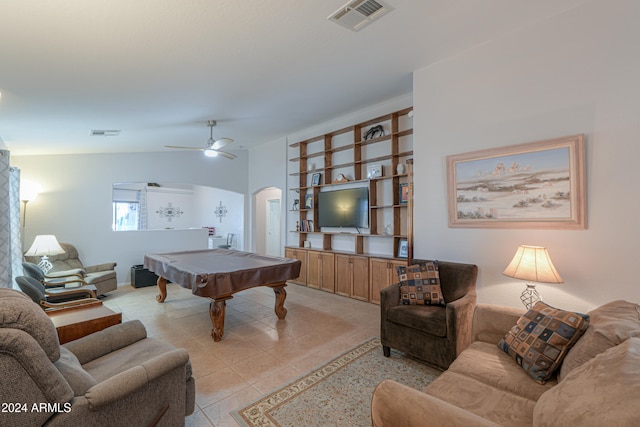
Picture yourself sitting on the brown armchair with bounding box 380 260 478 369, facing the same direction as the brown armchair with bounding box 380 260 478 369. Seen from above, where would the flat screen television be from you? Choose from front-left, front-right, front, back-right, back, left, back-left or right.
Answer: right

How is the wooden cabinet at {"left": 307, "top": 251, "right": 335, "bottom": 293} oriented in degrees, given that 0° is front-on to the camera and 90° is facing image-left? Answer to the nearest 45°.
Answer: approximately 45°

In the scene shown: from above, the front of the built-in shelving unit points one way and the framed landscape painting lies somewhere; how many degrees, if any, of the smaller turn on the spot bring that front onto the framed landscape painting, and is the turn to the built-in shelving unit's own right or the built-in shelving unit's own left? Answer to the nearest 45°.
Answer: approximately 90° to the built-in shelving unit's own left

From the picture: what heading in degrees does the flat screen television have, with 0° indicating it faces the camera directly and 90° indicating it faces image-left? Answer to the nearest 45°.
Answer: approximately 45°

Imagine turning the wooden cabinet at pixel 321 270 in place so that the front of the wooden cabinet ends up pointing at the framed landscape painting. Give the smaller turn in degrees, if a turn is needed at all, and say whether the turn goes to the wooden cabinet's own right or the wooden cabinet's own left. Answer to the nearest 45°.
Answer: approximately 90° to the wooden cabinet's own left

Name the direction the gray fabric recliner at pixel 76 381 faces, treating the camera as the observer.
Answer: facing away from the viewer and to the right of the viewer

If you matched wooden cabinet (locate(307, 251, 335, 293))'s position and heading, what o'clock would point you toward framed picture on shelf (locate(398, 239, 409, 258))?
The framed picture on shelf is roughly at 9 o'clock from the wooden cabinet.

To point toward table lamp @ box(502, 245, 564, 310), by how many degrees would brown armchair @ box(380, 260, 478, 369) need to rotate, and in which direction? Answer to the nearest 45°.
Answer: approximately 135° to its left

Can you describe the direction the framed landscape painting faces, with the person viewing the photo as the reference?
facing the viewer and to the left of the viewer

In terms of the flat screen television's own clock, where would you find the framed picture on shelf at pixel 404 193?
The framed picture on shelf is roughly at 9 o'clock from the flat screen television.

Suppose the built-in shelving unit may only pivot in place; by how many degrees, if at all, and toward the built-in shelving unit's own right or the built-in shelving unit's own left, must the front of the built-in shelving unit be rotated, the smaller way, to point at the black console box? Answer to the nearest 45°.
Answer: approximately 45° to the built-in shelving unit's own right

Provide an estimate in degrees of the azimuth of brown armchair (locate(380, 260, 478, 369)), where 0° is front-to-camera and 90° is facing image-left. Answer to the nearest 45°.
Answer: approximately 45°

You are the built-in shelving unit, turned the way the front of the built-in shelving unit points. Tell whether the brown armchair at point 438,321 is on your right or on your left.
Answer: on your left

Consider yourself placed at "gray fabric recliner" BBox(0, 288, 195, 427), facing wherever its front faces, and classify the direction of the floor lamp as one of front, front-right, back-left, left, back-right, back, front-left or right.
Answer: front-left
